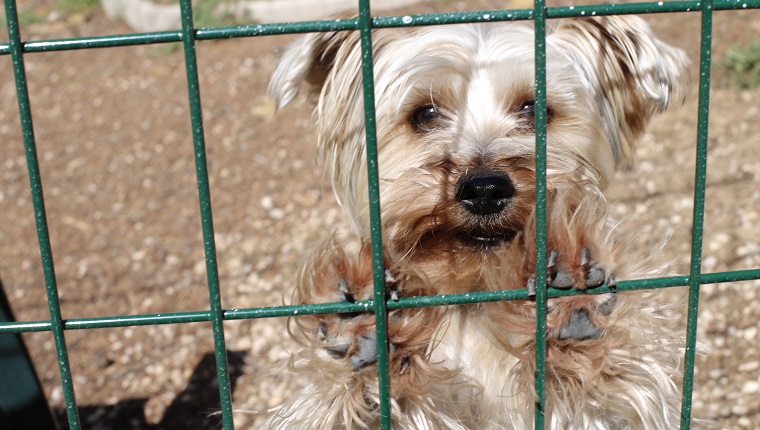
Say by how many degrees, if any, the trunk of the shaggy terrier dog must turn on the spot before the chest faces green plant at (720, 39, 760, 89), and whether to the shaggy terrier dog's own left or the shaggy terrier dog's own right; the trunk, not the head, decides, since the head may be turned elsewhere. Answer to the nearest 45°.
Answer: approximately 135° to the shaggy terrier dog's own left

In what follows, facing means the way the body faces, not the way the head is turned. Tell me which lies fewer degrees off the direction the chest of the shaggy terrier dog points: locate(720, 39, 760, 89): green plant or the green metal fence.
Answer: the green metal fence

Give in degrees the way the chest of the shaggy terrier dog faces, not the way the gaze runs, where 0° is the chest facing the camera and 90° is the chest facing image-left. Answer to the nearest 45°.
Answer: approximately 0°
